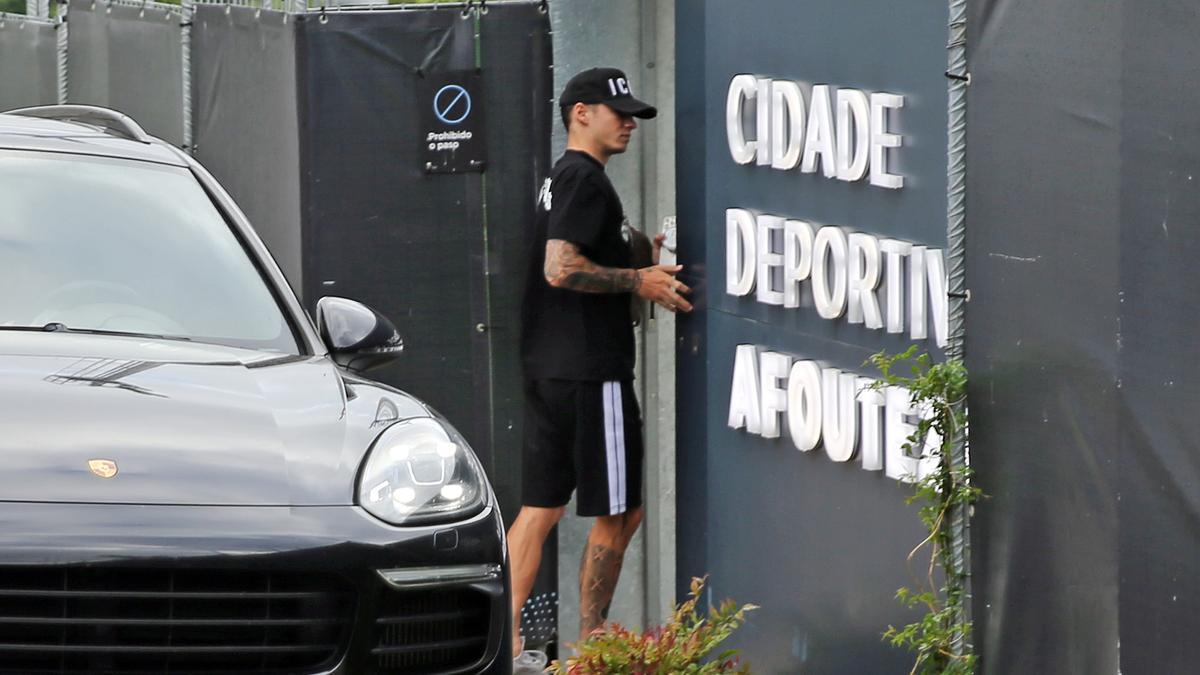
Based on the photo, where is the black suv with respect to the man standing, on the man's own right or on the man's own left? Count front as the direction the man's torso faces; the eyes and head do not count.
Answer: on the man's own right

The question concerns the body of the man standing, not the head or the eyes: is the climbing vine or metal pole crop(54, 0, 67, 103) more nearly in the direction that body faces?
the climbing vine

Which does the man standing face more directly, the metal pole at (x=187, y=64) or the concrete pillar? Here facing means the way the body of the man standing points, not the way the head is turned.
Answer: the concrete pillar

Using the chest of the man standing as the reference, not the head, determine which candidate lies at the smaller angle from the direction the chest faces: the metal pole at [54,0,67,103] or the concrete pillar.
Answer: the concrete pillar

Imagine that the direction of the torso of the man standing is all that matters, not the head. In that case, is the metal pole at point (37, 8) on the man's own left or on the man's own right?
on the man's own left

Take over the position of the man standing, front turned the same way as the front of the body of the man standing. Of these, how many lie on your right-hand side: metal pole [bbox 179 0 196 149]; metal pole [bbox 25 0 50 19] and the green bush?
1

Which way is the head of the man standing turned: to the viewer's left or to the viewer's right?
to the viewer's right

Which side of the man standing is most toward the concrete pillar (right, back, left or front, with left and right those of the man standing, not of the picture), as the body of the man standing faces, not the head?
left

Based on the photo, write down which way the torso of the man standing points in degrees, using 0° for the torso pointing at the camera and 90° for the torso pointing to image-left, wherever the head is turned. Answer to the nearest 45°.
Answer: approximately 270°
